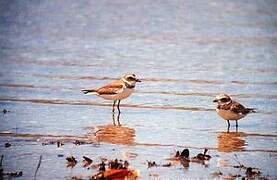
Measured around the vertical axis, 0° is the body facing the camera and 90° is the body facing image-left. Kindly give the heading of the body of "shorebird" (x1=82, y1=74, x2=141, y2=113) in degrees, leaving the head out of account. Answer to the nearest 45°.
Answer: approximately 270°

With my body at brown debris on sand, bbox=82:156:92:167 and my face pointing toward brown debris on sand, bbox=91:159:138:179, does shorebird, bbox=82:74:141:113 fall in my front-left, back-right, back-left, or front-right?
back-left

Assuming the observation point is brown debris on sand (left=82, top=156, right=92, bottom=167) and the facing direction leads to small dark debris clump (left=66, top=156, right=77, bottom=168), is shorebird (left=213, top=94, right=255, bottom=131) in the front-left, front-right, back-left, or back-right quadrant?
back-right

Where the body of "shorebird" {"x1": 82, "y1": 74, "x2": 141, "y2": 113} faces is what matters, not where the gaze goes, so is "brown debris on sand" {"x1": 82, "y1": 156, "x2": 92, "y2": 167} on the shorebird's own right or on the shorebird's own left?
on the shorebird's own right

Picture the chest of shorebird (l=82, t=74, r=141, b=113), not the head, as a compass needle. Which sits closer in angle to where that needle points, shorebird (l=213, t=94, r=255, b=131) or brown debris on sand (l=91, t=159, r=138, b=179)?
the shorebird

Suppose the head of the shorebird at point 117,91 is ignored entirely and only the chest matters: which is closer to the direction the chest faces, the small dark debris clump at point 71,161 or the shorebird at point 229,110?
the shorebird

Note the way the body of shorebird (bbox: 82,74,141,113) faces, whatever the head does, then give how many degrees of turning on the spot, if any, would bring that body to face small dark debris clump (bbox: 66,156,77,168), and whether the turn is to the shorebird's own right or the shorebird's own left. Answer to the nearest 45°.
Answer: approximately 90° to the shorebird's own right

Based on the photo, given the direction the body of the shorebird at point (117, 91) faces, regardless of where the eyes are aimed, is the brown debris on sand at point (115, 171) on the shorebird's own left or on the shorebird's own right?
on the shorebird's own right
